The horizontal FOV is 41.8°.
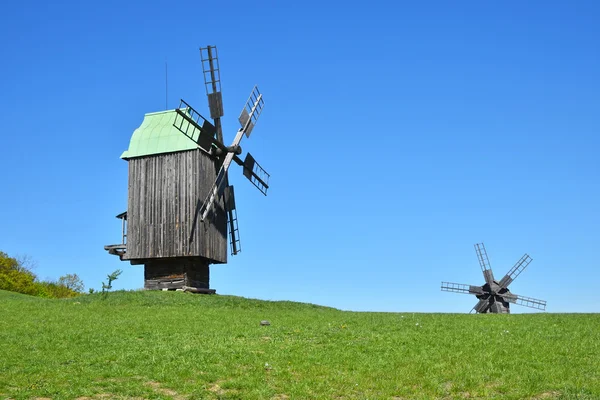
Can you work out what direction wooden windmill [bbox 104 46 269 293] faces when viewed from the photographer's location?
facing the viewer and to the right of the viewer
